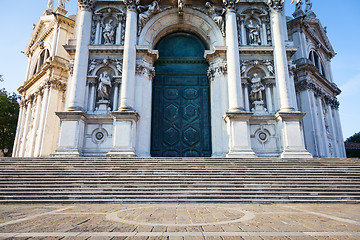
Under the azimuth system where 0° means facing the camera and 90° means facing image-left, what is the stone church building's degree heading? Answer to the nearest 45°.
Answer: approximately 0°
